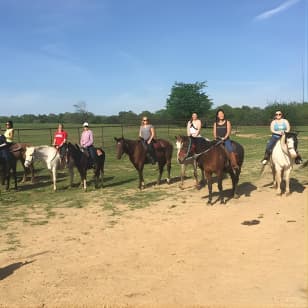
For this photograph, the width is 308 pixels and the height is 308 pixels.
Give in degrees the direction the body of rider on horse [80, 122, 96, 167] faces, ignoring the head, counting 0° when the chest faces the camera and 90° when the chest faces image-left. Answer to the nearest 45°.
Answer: approximately 45°

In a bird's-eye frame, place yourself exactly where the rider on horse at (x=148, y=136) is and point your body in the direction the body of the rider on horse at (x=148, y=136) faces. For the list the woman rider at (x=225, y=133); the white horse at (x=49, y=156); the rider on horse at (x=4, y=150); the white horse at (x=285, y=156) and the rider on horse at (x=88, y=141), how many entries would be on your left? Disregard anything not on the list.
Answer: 2

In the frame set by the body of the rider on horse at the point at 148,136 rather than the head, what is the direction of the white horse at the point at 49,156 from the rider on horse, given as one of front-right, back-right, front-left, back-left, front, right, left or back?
front-right

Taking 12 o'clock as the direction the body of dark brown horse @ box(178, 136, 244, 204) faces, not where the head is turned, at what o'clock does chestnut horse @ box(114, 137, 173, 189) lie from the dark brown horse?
The chestnut horse is roughly at 3 o'clock from the dark brown horse.

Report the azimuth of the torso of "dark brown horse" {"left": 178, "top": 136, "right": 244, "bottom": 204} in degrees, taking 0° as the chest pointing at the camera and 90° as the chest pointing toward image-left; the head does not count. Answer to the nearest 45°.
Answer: approximately 45°

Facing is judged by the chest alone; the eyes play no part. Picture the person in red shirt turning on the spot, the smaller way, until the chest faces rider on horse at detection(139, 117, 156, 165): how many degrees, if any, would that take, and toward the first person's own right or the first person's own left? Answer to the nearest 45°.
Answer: approximately 135° to the first person's own left

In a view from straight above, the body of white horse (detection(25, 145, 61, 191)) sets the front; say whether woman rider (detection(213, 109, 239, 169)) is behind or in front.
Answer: behind

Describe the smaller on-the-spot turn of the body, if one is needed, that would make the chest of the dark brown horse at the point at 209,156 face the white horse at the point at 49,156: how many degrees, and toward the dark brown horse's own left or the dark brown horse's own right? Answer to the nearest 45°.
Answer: approximately 90° to the dark brown horse's own right

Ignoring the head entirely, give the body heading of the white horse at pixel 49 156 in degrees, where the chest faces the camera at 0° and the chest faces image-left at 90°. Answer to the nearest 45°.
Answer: approximately 90°

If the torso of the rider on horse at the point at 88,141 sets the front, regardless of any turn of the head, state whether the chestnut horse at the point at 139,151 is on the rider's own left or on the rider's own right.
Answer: on the rider's own left

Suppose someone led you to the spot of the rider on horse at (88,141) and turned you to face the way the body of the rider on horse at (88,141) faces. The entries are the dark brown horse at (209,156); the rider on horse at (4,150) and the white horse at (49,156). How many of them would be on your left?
1

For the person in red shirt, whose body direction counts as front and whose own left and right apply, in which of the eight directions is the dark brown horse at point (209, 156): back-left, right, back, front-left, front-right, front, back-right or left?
left

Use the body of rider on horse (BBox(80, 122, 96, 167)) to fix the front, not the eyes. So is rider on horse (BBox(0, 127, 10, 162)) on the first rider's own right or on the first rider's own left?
on the first rider's own right

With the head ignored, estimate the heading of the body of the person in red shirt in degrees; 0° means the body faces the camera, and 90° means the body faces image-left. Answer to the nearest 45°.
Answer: approximately 45°

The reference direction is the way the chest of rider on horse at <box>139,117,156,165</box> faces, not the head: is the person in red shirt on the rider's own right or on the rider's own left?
on the rider's own right

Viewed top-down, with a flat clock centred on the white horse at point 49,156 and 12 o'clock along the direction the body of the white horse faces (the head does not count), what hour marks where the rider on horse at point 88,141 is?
The rider on horse is roughly at 7 o'clock from the white horse.

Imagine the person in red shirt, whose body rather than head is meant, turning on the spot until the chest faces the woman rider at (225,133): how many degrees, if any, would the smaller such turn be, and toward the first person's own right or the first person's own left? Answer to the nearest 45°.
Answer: approximately 90° to the first person's own left
